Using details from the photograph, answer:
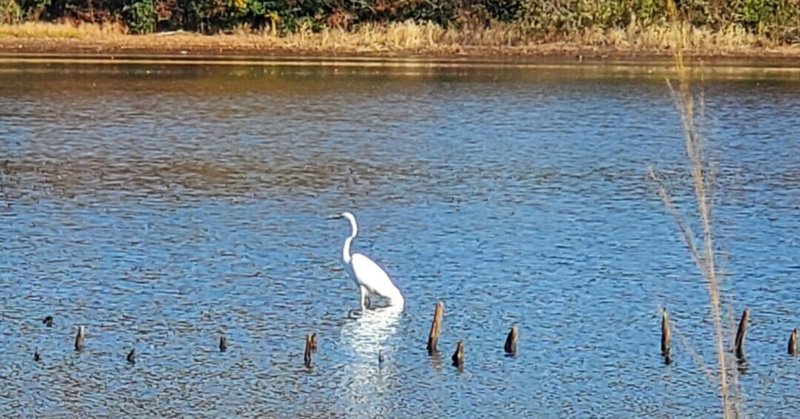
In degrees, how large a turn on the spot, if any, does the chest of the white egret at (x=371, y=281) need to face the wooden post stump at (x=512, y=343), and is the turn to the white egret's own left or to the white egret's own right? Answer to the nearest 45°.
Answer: approximately 135° to the white egret's own left

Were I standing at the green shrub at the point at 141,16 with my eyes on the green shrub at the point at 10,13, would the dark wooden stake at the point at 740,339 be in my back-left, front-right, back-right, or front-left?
back-left

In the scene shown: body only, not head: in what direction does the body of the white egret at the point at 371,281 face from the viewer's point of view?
to the viewer's left

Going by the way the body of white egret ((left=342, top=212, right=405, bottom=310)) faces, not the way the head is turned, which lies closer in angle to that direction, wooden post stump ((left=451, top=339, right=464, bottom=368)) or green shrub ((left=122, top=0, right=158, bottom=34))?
the green shrub

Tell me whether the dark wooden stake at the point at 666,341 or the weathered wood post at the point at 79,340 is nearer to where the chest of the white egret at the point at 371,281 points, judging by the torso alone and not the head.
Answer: the weathered wood post

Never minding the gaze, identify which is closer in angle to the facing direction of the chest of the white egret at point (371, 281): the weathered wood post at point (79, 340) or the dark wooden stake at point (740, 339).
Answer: the weathered wood post

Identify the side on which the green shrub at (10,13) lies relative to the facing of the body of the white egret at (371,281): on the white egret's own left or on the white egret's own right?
on the white egret's own right

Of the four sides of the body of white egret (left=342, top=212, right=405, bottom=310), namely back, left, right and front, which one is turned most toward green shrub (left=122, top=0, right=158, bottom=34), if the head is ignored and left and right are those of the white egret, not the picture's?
right

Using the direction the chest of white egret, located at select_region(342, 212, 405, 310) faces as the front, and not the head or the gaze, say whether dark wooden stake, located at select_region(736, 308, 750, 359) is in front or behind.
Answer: behind

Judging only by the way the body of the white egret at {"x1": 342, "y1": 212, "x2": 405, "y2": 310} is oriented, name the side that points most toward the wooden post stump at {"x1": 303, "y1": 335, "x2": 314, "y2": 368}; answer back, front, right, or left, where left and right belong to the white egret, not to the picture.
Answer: left

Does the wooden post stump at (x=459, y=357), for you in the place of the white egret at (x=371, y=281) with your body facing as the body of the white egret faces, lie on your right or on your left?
on your left

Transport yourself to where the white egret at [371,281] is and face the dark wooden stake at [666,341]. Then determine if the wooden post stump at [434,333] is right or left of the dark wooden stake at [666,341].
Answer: right

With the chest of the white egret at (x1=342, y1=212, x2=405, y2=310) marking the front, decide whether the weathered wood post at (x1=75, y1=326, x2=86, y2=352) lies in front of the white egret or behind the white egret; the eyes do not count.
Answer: in front
